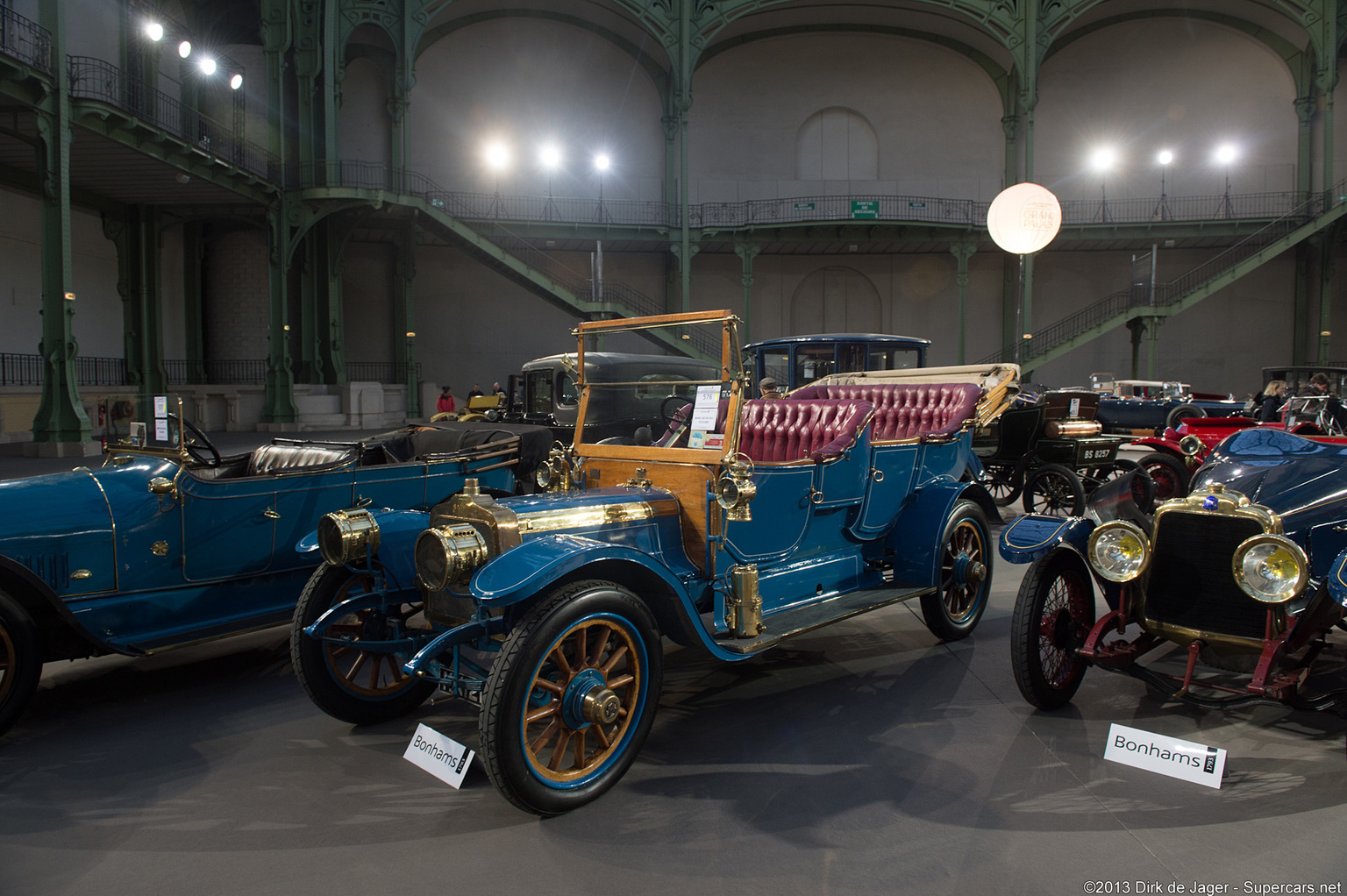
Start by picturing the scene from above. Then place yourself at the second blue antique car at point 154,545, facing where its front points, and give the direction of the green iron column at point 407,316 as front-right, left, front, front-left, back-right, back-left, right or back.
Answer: back-right

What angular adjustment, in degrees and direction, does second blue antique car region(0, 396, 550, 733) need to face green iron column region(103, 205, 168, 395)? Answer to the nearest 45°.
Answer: approximately 135° to its right

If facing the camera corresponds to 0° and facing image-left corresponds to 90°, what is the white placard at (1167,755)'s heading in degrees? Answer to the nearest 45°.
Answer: approximately 0°

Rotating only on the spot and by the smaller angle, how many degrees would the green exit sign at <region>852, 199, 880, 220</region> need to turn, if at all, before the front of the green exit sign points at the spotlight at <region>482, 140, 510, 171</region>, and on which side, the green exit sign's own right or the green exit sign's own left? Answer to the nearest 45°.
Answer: approximately 90° to the green exit sign's own right

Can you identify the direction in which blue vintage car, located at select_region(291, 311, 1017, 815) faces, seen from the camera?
facing the viewer and to the left of the viewer

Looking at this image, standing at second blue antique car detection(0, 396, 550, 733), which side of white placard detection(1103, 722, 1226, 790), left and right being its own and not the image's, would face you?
right

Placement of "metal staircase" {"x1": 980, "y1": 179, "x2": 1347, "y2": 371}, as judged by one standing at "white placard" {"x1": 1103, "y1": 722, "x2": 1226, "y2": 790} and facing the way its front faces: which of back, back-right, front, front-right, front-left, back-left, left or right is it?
back

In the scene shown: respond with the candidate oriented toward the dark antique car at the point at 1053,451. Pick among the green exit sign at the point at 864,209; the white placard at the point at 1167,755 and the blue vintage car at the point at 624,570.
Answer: the green exit sign

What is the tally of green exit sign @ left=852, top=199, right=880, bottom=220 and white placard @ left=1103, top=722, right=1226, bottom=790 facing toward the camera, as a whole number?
2

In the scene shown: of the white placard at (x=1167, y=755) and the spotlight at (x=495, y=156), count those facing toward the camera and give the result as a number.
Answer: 2
